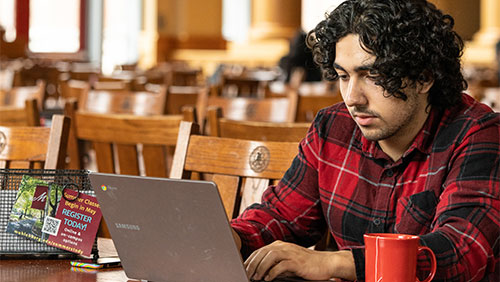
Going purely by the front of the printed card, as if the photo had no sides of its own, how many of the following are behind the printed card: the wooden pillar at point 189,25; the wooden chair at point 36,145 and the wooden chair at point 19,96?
3

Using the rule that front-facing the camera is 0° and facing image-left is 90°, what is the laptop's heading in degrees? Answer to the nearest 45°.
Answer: approximately 225°

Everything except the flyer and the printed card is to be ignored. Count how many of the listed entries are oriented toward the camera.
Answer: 2

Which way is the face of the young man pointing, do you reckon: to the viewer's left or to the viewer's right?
to the viewer's left

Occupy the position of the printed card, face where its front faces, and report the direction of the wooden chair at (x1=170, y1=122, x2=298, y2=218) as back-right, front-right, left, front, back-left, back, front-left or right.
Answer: back-left

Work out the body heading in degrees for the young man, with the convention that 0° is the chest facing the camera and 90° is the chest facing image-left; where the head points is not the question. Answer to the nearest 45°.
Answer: approximately 45°

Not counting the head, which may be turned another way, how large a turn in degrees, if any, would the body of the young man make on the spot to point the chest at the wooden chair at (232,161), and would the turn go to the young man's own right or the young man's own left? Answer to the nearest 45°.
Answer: approximately 90° to the young man's own right

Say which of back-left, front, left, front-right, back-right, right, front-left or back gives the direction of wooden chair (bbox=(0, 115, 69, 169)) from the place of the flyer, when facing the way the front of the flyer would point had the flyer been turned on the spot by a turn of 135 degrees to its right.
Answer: front-right

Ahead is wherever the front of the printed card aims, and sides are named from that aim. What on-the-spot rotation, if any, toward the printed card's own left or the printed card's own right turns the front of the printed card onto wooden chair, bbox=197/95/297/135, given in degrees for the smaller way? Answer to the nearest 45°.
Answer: approximately 135° to the printed card's own left

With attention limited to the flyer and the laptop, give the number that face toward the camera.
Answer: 1

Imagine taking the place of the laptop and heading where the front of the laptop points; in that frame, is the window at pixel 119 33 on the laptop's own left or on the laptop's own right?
on the laptop's own left
